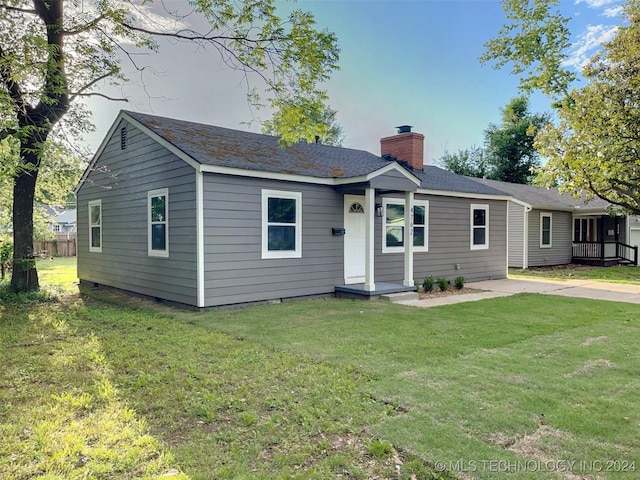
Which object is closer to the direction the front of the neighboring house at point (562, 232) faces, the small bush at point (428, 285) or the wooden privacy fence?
the small bush

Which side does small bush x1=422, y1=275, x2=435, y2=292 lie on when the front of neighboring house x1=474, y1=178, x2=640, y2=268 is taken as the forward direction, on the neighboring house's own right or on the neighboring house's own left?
on the neighboring house's own right

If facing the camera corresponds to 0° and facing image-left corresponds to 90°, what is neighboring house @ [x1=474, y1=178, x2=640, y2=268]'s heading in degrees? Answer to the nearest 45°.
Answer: approximately 315°

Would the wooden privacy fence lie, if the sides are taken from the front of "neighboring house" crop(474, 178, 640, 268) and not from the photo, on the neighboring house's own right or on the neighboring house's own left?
on the neighboring house's own right
